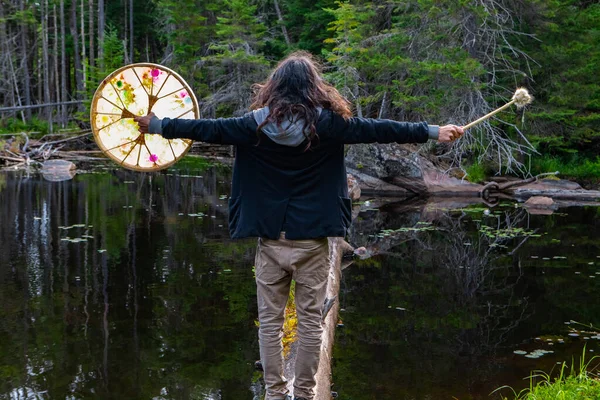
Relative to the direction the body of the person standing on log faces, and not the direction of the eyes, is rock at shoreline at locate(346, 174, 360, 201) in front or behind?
in front

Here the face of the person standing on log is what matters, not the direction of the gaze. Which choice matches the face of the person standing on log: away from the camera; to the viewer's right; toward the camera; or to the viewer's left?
away from the camera

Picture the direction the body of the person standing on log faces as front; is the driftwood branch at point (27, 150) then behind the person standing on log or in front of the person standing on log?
in front

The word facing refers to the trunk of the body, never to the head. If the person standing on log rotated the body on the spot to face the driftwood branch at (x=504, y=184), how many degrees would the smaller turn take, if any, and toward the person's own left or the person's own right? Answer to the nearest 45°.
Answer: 0° — they already face it

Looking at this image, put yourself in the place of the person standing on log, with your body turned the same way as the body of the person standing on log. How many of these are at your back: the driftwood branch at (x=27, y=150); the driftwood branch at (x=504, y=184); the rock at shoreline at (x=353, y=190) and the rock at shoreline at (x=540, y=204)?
0

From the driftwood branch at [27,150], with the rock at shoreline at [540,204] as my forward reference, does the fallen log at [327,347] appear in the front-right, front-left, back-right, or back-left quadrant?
front-right

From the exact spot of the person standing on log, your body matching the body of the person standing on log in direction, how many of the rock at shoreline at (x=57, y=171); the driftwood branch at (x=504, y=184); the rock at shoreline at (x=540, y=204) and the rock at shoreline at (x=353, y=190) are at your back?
0

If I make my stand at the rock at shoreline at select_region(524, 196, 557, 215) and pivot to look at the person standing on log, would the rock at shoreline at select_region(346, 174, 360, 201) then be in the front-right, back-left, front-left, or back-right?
front-right

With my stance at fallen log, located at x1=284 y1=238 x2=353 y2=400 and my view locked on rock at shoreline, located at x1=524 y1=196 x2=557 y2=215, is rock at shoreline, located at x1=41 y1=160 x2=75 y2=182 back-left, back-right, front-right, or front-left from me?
front-left

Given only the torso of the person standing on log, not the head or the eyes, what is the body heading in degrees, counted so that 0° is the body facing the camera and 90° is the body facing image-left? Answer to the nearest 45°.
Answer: approximately 180°

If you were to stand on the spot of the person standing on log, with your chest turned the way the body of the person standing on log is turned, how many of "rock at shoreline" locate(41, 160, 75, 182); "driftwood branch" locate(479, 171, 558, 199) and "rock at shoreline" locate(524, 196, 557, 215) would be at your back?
0

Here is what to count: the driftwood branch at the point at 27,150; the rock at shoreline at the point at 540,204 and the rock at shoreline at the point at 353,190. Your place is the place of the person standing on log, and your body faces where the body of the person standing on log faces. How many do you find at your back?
0

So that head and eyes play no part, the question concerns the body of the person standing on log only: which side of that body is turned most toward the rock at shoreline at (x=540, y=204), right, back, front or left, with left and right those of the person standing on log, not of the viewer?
front
